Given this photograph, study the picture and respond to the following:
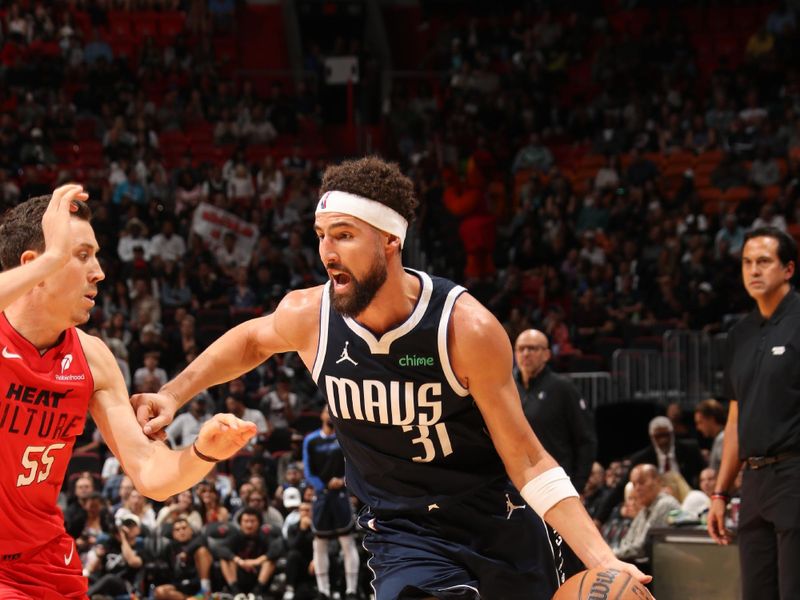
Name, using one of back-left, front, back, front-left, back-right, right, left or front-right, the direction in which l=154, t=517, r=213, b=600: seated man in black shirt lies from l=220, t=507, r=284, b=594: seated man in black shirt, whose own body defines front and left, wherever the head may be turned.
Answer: right

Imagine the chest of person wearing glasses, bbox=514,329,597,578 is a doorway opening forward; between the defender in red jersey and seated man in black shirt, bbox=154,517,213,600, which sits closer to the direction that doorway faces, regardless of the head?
the defender in red jersey

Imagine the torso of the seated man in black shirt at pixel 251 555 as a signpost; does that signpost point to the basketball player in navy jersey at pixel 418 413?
yes

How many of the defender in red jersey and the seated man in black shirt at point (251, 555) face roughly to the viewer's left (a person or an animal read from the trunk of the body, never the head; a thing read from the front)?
0

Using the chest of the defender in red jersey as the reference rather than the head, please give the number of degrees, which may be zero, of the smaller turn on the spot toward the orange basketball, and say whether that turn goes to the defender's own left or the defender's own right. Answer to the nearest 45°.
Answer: approximately 45° to the defender's own left

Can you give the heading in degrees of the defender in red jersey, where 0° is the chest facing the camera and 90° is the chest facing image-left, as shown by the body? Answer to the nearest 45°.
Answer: approximately 315°

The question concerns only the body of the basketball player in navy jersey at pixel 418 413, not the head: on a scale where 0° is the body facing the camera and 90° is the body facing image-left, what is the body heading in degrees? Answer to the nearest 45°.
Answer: approximately 45°

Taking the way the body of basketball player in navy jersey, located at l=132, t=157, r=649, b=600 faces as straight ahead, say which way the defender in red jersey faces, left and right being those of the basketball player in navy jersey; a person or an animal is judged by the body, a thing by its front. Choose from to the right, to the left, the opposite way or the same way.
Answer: to the left

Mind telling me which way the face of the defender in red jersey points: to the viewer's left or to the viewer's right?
to the viewer's right

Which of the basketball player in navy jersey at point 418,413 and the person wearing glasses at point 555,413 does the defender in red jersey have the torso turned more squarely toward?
the basketball player in navy jersey
